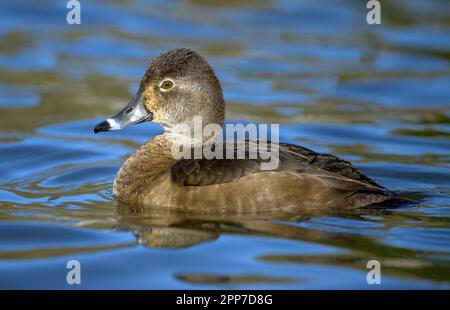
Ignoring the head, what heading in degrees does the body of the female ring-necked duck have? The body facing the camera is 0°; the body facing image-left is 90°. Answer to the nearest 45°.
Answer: approximately 90°
